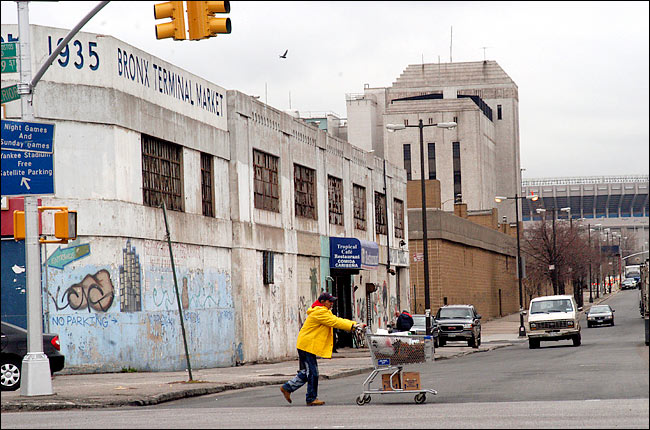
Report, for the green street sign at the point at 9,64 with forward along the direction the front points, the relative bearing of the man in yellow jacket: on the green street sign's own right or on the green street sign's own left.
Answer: on the green street sign's own left

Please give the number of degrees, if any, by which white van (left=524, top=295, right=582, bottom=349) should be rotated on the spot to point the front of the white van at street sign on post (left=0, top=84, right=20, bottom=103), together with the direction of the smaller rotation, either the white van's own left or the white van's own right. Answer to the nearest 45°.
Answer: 0° — it already faces it

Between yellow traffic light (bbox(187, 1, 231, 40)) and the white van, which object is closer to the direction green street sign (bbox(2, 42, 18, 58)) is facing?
the yellow traffic light

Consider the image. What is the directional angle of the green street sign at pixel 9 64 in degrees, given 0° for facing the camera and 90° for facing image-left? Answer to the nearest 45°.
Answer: approximately 0°

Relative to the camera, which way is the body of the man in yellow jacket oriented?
to the viewer's right
